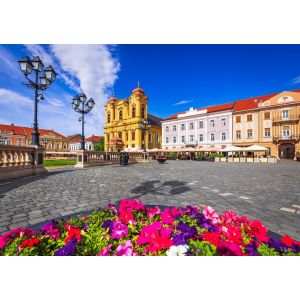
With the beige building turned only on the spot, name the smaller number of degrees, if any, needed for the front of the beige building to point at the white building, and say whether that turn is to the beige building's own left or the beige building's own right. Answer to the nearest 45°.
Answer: approximately 45° to the beige building's own right

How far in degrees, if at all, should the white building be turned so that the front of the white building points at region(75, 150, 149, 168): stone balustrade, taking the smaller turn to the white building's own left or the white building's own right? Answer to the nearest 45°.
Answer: approximately 45° to the white building's own left

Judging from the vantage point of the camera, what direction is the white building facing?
facing the viewer and to the left of the viewer

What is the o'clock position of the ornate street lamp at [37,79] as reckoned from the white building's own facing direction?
The ornate street lamp is roughly at 11 o'clock from the white building.

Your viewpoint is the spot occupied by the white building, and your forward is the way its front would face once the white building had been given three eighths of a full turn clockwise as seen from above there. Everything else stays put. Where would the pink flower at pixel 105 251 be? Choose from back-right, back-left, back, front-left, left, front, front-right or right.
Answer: back

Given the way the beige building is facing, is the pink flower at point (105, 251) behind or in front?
in front

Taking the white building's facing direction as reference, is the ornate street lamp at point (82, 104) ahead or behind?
ahead

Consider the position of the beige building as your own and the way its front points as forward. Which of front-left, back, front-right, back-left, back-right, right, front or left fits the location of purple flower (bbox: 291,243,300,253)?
front-left

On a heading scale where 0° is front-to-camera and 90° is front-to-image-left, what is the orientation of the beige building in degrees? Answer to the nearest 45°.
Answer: approximately 45°

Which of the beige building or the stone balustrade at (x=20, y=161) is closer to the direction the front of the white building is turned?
the stone balustrade

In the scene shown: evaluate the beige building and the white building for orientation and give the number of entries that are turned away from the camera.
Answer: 0
